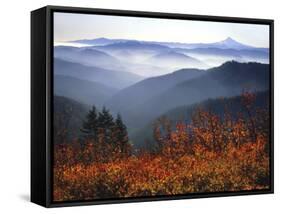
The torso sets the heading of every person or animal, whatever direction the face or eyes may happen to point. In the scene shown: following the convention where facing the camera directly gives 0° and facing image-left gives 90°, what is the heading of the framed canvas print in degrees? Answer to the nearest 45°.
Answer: approximately 315°
